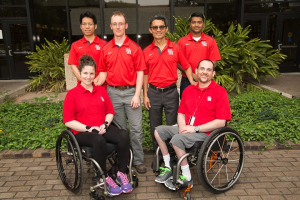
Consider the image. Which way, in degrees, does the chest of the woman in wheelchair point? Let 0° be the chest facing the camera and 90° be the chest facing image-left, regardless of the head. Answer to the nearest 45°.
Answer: approximately 315°

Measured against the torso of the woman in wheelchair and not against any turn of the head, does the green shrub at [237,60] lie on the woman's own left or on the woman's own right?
on the woman's own left

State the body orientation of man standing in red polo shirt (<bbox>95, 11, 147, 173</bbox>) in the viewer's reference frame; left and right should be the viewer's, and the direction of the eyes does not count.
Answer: facing the viewer

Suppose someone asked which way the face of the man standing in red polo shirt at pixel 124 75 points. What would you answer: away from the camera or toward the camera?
toward the camera

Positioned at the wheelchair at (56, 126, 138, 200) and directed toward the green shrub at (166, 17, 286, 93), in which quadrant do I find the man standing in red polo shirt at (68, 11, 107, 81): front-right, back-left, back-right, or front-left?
front-left

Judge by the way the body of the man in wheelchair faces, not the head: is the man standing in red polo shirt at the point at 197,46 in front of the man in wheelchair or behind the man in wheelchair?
behind

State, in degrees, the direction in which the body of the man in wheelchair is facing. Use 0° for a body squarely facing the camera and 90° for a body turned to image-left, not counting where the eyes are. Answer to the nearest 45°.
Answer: approximately 45°

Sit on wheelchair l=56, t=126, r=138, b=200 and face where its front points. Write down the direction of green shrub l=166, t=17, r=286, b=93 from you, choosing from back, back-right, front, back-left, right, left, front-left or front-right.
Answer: left

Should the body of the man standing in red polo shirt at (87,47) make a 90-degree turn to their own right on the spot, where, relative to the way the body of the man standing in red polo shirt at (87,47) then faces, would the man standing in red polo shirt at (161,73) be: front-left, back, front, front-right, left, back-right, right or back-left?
back-left

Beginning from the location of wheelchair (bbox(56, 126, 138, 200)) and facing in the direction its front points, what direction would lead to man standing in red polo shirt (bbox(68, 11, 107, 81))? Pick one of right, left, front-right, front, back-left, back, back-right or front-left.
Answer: back-left

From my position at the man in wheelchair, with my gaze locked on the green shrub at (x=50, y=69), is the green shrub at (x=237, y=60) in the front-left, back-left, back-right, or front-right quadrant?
front-right

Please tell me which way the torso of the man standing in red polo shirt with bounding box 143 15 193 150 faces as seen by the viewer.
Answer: toward the camera

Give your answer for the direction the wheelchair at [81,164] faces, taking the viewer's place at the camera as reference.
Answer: facing the viewer and to the right of the viewer
